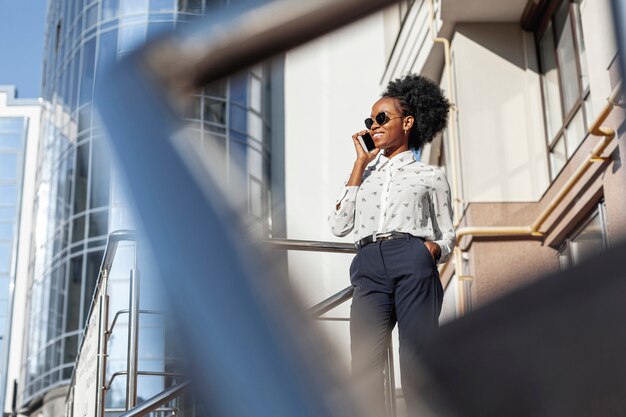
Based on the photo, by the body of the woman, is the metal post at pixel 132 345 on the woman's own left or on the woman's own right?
on the woman's own right

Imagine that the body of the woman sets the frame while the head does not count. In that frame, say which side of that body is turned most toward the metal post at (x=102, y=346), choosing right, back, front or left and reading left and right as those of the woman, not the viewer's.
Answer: right

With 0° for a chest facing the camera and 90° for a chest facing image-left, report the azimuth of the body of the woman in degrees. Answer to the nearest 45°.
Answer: approximately 45°

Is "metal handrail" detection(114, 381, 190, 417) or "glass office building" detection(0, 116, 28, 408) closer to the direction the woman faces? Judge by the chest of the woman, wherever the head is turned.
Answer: the metal handrail

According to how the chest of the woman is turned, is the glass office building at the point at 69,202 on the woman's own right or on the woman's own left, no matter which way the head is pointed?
on the woman's own right

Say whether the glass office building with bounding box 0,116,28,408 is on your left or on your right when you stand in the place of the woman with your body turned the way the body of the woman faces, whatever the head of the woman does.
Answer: on your right

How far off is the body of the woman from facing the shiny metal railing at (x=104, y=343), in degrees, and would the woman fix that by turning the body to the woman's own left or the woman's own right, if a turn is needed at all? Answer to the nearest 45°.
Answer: approximately 90° to the woman's own right
